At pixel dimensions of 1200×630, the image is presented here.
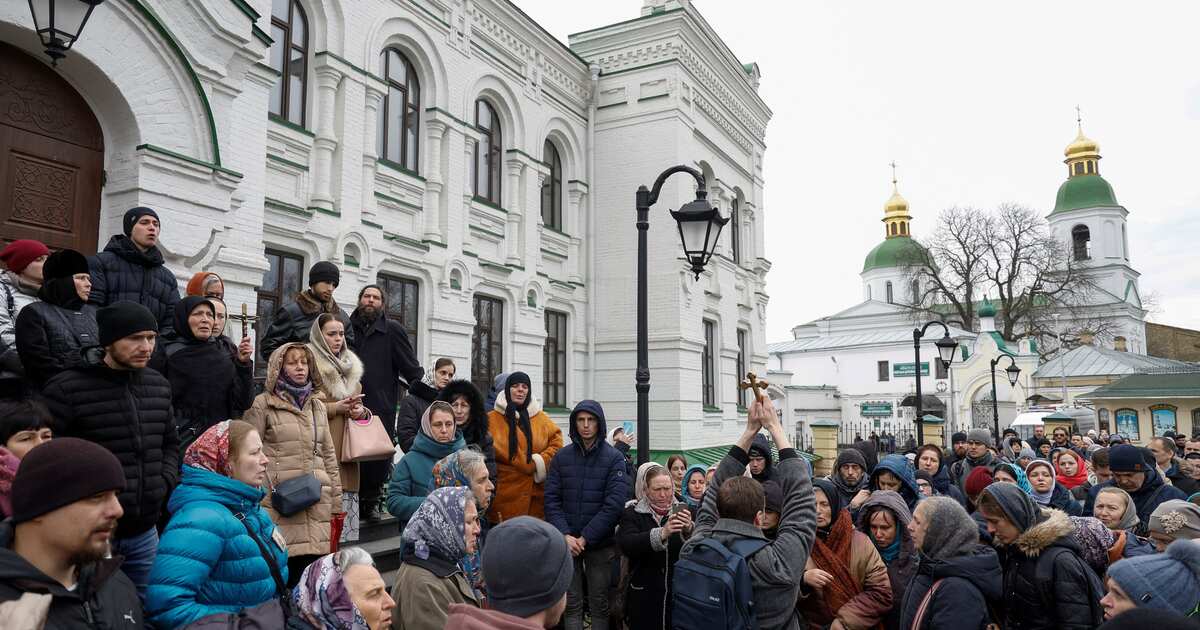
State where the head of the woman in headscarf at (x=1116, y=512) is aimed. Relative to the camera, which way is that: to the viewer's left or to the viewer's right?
to the viewer's left

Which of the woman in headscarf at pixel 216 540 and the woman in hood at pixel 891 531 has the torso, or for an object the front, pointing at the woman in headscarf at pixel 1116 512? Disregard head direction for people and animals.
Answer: the woman in headscarf at pixel 216 540

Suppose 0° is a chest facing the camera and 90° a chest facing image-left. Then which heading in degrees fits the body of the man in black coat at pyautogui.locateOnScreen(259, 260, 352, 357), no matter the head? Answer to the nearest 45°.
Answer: approximately 315°

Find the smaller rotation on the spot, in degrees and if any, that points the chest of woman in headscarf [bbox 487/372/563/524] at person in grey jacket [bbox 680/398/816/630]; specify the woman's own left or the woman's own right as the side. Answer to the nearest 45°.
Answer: approximately 45° to the woman's own left

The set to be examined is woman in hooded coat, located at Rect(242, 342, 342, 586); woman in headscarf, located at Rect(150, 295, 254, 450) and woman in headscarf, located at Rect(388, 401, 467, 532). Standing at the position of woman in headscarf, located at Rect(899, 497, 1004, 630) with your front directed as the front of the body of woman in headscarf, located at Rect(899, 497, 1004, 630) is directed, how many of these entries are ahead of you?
3

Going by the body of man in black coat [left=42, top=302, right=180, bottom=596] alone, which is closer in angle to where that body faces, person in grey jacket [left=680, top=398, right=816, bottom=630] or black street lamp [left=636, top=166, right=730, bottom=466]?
the person in grey jacket

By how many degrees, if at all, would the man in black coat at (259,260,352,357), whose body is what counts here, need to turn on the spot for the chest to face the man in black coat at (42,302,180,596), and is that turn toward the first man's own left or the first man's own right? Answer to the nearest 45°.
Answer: approximately 45° to the first man's own right

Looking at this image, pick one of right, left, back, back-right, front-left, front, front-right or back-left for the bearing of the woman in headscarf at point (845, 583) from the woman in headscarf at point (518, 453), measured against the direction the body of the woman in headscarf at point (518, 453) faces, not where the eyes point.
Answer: front-left
